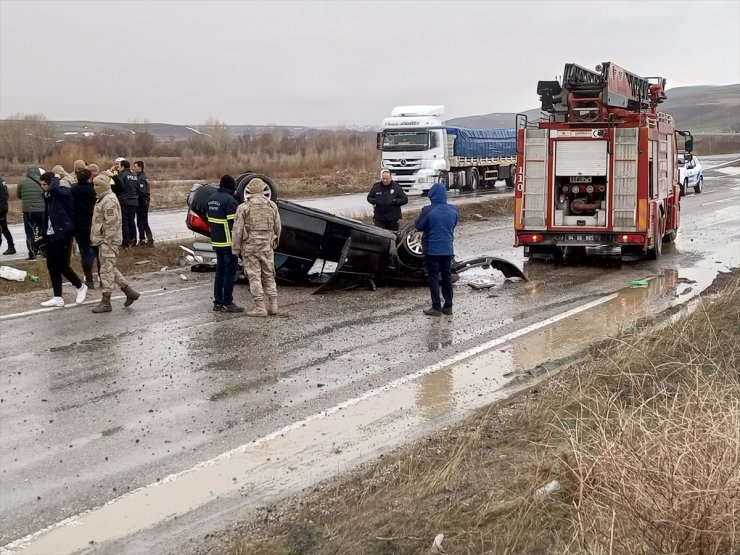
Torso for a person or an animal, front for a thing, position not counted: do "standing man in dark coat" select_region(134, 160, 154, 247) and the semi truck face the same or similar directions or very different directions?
same or similar directions

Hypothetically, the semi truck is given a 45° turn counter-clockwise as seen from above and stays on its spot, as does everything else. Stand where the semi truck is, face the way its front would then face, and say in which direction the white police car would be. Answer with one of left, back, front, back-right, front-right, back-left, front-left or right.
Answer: left

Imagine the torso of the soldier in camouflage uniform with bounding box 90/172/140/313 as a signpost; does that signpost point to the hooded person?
no

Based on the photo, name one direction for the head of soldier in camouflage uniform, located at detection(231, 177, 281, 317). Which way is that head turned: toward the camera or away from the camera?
away from the camera

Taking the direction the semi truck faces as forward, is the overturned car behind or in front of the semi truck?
in front

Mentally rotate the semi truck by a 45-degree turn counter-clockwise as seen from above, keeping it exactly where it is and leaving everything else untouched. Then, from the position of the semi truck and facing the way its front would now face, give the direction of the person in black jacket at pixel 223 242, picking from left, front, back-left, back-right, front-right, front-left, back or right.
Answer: front

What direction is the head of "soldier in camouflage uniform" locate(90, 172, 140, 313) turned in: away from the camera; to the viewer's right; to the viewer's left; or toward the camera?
to the viewer's left

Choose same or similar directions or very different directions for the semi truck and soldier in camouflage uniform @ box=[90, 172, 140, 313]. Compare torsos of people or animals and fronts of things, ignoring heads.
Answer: same or similar directions

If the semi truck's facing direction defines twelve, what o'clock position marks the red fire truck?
The red fire truck is roughly at 10 o'clock from the semi truck.

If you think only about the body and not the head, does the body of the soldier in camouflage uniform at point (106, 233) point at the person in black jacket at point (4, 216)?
no

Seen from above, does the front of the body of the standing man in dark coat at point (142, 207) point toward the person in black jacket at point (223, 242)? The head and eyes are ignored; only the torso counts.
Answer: no

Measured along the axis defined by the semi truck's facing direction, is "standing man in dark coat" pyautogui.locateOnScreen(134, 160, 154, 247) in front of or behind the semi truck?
in front

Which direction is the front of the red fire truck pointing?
away from the camera
